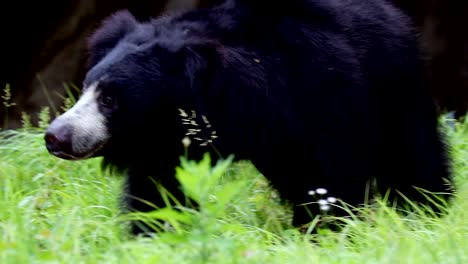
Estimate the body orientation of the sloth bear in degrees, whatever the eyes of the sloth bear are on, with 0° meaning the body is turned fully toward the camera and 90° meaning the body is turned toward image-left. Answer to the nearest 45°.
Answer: approximately 90°

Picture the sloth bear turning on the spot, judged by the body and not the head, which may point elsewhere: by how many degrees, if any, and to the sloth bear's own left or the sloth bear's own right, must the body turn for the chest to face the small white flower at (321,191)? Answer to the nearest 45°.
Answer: approximately 135° to the sloth bear's own left
